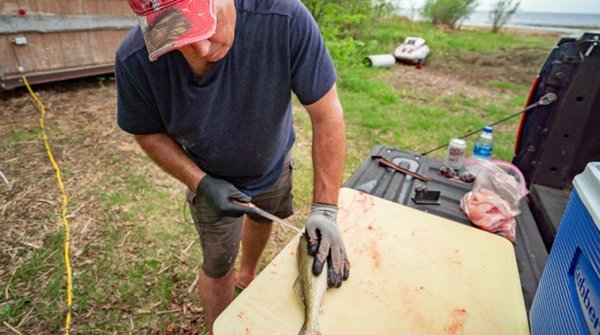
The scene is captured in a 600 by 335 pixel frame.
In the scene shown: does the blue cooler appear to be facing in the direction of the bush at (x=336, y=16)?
no

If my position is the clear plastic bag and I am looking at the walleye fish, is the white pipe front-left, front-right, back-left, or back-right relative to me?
back-right

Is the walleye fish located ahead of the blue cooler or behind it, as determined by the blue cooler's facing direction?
ahead

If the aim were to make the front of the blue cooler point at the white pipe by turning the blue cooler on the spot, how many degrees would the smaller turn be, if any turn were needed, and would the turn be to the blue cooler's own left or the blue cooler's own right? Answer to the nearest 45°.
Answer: approximately 90° to the blue cooler's own right

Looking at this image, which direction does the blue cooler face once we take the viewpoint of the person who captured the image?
facing the viewer and to the left of the viewer

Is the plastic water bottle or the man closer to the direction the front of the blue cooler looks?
the man

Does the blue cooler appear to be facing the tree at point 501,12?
no

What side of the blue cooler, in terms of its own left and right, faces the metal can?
right

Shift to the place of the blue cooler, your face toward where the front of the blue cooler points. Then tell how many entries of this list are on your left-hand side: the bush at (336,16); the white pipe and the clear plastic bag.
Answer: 0

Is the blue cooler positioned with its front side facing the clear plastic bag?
no

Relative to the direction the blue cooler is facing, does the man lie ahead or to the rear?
ahead

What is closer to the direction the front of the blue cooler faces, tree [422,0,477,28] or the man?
the man

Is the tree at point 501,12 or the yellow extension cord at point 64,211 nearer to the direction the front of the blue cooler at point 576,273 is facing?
the yellow extension cord

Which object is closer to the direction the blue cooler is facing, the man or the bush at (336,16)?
the man
